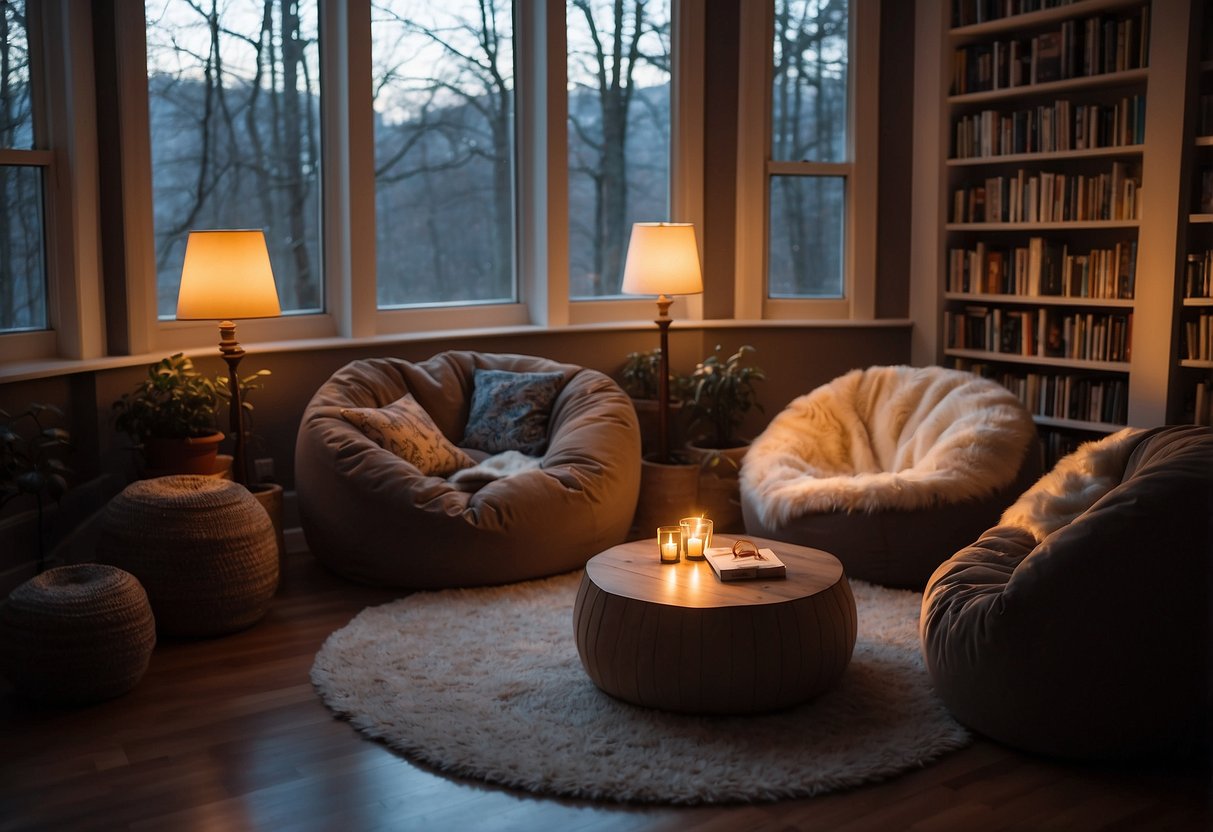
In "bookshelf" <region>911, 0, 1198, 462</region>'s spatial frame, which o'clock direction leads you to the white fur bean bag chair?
The white fur bean bag chair is roughly at 11 o'clock from the bookshelf.

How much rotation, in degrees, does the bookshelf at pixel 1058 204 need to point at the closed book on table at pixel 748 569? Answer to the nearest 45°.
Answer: approximately 45° to its left

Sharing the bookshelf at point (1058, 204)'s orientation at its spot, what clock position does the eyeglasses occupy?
The eyeglasses is roughly at 11 o'clock from the bookshelf.

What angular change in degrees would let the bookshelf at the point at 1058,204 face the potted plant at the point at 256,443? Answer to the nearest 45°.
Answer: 0° — it already faces it

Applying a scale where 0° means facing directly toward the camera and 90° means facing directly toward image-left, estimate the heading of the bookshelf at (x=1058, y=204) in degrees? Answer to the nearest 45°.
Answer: approximately 45°

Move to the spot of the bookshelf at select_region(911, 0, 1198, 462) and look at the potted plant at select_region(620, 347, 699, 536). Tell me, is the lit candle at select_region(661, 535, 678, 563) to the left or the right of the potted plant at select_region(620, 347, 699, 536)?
left

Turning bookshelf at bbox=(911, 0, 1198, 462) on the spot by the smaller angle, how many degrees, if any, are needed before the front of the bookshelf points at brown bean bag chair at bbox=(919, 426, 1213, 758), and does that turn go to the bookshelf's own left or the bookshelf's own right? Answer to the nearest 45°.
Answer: approximately 45° to the bookshelf's own left

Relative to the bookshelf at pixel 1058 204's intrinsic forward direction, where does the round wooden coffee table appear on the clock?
The round wooden coffee table is roughly at 11 o'clock from the bookshelf.
